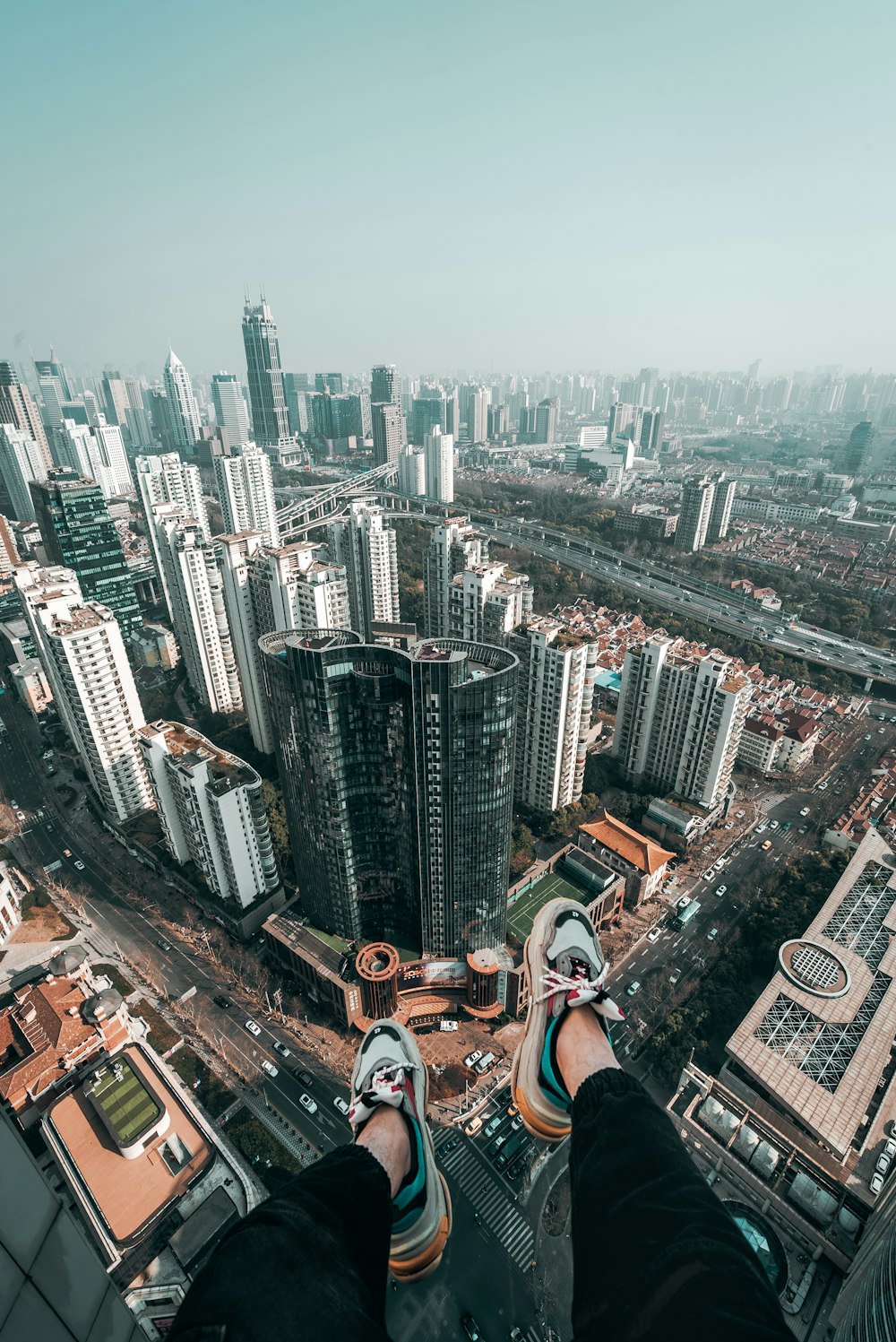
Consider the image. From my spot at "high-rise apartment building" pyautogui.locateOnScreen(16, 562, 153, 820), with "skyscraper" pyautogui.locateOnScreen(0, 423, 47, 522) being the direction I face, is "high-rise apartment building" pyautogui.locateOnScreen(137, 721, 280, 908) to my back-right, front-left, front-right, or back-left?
back-right

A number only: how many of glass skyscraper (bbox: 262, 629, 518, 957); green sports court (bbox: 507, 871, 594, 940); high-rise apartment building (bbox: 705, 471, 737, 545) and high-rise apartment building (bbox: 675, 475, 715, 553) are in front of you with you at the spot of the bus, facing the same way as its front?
2
